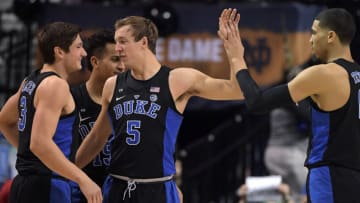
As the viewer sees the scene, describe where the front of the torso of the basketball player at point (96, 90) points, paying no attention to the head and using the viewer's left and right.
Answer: facing the viewer and to the right of the viewer

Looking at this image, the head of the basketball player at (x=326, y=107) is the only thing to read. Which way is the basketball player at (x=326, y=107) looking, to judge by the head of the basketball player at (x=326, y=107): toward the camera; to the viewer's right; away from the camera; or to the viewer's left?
to the viewer's left

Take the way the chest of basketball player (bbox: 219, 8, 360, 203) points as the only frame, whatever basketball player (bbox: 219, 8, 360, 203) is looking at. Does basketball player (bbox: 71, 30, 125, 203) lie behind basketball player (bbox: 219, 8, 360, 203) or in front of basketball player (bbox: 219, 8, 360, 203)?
in front

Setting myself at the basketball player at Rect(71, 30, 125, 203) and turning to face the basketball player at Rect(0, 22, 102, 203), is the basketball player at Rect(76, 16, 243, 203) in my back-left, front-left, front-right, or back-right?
front-left

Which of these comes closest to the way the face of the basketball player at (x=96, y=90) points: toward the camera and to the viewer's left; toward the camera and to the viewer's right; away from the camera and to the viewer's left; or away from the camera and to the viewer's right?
toward the camera and to the viewer's right

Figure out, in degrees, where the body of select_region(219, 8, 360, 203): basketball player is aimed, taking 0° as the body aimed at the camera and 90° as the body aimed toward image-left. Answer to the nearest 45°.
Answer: approximately 135°

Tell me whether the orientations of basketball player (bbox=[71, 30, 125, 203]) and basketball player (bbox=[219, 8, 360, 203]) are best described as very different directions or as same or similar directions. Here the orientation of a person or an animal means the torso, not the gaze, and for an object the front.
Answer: very different directions

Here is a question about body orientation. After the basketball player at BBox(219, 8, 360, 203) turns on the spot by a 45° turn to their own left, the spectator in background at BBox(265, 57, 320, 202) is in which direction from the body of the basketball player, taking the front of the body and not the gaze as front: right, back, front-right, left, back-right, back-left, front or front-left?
right

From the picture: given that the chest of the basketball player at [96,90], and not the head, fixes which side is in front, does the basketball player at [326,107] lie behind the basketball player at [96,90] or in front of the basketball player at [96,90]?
in front

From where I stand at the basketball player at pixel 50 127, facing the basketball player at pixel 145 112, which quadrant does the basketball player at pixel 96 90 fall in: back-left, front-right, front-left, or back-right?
front-left

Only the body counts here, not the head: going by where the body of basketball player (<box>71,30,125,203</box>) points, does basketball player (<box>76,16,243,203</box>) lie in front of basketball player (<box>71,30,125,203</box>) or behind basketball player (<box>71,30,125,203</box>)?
in front

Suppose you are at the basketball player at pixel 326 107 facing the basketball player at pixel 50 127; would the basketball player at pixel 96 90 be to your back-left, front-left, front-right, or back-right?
front-right

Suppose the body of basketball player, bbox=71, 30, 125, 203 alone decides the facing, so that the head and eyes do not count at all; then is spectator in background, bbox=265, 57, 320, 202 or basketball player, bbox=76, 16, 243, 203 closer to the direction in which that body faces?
the basketball player
